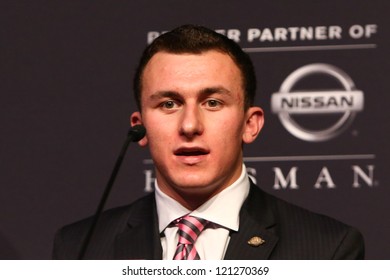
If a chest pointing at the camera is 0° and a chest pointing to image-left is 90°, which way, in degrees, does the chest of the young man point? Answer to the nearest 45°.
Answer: approximately 0°
